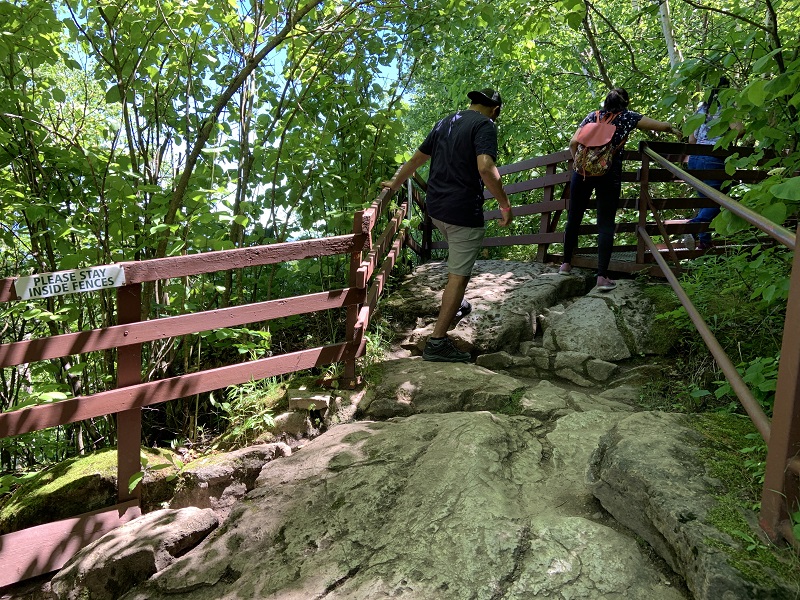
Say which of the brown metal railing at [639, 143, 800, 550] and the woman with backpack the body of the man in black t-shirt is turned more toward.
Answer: the woman with backpack

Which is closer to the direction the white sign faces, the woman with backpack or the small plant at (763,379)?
the small plant

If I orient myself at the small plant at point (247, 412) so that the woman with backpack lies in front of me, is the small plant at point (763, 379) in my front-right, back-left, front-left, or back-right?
front-right

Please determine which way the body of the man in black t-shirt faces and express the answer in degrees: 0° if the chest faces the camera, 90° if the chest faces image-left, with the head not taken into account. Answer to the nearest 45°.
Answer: approximately 225°

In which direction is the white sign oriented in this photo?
toward the camera

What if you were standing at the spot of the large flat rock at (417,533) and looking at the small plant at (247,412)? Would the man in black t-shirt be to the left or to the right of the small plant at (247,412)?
right

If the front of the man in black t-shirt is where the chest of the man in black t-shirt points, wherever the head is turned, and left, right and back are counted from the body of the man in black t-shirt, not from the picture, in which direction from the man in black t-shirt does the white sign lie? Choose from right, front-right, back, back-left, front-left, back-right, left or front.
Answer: back

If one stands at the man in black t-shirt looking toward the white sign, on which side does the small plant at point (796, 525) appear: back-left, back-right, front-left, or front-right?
front-left

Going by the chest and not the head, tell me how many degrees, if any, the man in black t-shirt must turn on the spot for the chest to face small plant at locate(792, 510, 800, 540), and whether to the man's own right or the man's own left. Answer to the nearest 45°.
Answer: approximately 135° to the man's own right

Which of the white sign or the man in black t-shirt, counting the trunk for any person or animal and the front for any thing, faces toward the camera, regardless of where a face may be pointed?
the white sign

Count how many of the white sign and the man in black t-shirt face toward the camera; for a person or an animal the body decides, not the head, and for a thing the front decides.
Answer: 1

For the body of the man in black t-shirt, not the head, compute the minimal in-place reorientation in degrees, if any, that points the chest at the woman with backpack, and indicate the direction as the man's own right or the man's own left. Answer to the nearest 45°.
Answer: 0° — they already face them

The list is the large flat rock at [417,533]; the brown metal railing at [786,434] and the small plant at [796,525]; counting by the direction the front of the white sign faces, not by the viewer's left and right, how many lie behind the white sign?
0

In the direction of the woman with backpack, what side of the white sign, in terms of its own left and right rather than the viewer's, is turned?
left

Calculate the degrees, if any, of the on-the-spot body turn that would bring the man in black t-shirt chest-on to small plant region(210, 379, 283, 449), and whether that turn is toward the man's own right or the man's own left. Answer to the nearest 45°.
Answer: approximately 180°

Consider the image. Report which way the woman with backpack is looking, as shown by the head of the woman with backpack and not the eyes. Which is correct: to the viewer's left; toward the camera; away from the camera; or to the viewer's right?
away from the camera

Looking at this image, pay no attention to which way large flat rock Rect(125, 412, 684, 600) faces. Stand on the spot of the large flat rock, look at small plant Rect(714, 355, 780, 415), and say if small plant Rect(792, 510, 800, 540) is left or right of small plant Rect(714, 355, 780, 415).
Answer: right
